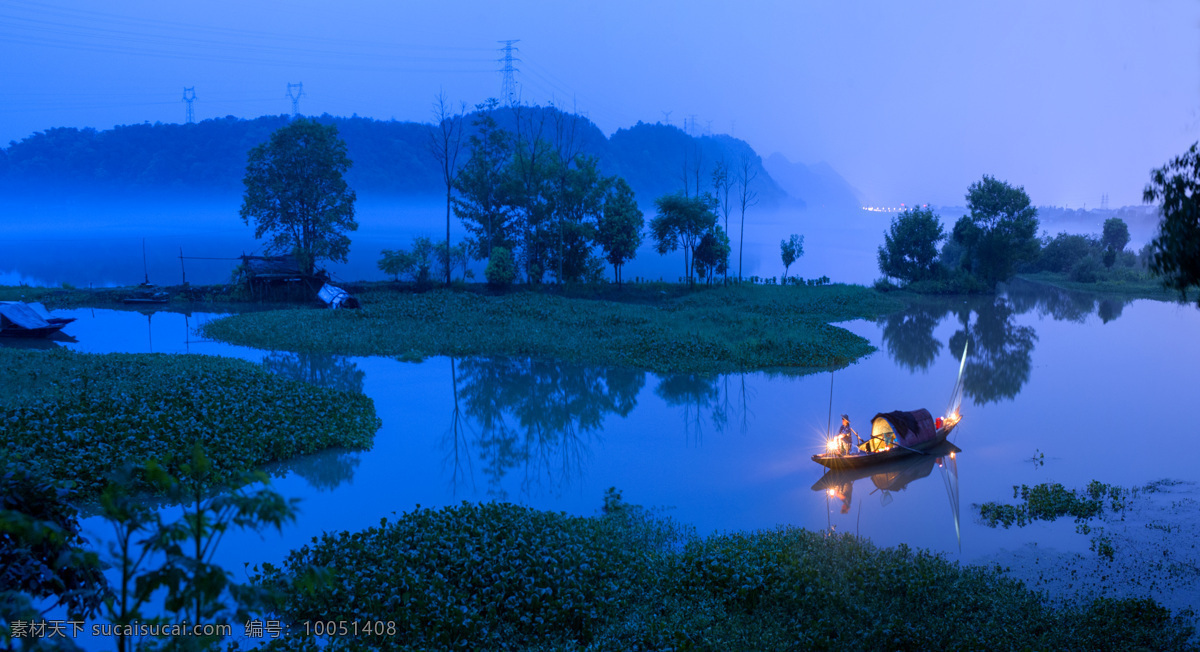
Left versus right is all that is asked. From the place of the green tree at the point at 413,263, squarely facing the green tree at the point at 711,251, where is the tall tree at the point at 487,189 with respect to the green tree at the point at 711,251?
left
